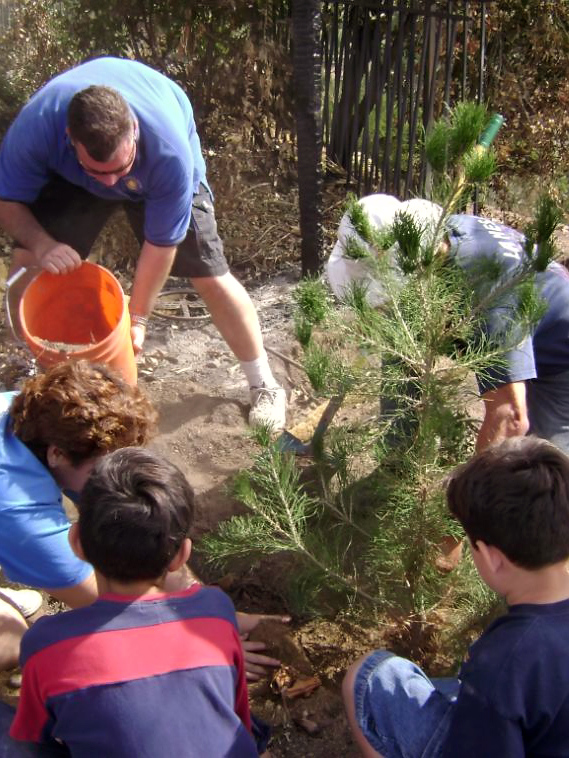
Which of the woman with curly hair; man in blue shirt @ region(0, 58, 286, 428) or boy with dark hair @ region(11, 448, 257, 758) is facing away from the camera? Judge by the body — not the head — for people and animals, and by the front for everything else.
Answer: the boy with dark hair

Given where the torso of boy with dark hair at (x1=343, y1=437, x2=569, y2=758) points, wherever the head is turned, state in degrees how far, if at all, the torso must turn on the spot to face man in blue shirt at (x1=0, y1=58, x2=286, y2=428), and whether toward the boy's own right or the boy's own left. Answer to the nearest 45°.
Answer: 0° — they already face them

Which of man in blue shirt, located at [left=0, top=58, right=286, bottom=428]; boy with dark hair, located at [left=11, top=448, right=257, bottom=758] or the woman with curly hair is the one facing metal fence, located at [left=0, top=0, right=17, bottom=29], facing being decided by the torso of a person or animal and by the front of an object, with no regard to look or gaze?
the boy with dark hair

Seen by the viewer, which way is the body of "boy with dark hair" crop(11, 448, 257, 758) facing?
away from the camera

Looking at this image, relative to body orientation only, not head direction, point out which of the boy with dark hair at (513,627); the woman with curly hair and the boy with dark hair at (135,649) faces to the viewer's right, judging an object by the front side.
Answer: the woman with curly hair

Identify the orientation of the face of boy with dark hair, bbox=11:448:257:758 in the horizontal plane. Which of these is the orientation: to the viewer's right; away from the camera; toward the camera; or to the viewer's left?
away from the camera

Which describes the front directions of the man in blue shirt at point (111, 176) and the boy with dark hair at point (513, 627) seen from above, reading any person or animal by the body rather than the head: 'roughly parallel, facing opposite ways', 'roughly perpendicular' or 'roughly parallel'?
roughly parallel, facing opposite ways

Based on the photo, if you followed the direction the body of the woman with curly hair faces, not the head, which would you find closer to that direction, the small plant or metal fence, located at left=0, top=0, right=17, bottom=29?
the small plant

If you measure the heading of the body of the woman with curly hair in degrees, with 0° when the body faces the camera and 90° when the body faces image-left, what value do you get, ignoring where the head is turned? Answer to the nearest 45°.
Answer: approximately 270°

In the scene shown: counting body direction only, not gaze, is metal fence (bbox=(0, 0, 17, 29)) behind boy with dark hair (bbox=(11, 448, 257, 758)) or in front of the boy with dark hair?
in front

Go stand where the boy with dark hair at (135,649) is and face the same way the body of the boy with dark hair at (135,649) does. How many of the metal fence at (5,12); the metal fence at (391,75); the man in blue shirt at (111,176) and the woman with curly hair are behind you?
0

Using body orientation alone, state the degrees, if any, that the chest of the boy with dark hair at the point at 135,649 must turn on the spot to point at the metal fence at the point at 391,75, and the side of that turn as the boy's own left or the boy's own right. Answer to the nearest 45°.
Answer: approximately 45° to the boy's own right

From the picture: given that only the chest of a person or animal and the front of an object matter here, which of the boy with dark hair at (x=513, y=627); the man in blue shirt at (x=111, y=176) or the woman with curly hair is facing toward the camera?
the man in blue shirt

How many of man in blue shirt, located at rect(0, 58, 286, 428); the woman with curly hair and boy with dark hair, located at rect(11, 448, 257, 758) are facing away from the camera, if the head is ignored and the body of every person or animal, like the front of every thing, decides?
1

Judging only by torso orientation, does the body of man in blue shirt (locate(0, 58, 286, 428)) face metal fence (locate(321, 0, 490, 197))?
no

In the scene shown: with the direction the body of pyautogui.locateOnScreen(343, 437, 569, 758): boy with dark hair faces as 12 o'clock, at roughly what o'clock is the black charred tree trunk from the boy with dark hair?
The black charred tree trunk is roughly at 1 o'clock from the boy with dark hair.

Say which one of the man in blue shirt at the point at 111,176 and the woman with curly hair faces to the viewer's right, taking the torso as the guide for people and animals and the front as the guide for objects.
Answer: the woman with curly hair

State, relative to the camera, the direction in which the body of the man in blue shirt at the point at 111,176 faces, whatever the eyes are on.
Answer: toward the camera

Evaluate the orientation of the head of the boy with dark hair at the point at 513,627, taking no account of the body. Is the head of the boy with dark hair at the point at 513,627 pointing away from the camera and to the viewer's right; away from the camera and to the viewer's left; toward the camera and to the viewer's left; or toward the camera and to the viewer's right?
away from the camera and to the viewer's left

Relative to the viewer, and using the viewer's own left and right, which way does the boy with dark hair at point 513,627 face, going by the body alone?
facing away from the viewer and to the left of the viewer
